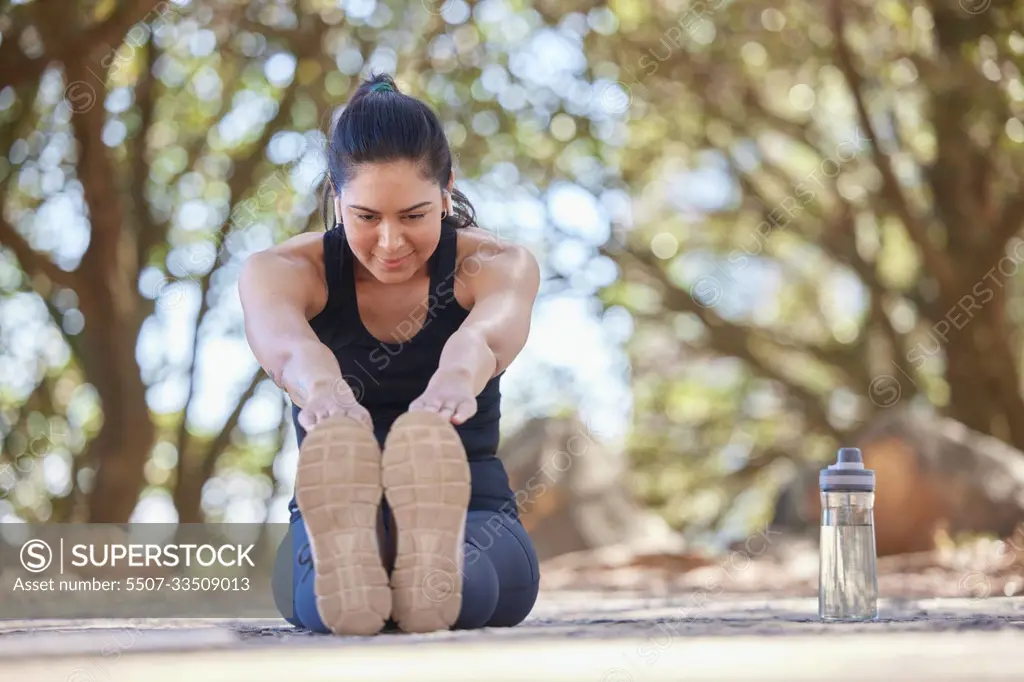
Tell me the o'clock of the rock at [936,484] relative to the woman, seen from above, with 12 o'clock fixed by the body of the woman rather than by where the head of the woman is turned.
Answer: The rock is roughly at 7 o'clock from the woman.

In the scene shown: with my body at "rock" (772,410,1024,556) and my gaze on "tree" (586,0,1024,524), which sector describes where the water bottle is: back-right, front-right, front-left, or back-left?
back-left

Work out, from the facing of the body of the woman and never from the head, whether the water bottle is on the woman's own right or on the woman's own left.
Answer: on the woman's own left

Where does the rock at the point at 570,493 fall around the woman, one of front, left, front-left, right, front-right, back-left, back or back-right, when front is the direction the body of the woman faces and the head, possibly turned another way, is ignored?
back

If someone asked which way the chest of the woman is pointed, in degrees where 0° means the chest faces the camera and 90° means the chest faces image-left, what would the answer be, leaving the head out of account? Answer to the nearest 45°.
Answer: approximately 0°
